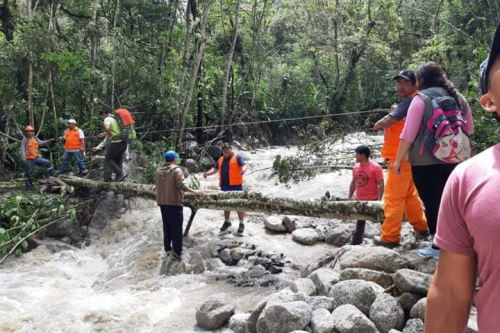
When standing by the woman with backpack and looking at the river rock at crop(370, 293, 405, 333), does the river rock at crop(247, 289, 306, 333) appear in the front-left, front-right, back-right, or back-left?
front-right

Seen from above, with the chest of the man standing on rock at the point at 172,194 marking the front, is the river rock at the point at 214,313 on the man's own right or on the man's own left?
on the man's own right

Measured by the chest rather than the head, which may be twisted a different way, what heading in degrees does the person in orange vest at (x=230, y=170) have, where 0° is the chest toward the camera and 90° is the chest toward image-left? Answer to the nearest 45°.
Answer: approximately 45°

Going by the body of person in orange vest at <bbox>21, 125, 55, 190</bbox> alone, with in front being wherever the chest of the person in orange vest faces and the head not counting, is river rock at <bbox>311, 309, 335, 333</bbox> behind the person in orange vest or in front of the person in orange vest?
in front

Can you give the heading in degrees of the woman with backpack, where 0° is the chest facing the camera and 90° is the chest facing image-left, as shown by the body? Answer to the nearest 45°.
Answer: approximately 135°

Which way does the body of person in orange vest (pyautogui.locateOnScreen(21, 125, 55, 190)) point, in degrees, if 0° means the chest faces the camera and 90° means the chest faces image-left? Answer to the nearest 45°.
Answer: approximately 315°

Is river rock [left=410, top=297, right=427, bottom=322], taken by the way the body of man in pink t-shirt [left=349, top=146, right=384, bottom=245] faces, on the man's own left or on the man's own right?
on the man's own left

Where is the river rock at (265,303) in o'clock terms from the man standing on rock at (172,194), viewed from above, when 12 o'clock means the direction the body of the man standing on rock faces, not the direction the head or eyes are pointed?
The river rock is roughly at 4 o'clock from the man standing on rock.
